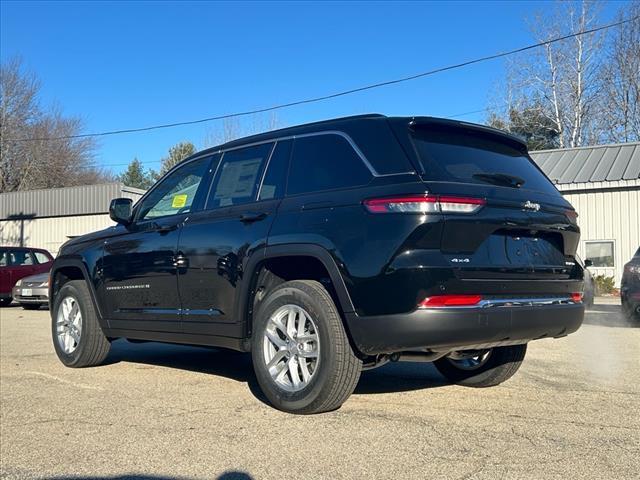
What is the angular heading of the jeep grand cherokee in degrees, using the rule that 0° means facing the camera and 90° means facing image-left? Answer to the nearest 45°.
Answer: approximately 135°

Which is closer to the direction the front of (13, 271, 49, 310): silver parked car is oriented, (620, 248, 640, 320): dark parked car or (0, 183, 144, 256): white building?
the dark parked car

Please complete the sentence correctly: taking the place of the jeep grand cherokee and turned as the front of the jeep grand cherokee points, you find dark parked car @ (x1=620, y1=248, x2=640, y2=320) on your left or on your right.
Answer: on your right

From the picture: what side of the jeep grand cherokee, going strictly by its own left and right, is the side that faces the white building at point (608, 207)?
right

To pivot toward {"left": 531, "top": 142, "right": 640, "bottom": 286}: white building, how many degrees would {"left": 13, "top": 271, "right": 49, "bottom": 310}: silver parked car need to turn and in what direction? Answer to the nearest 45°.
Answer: approximately 135° to its left

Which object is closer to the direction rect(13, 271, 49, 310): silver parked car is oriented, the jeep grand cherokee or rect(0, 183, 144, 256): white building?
the jeep grand cherokee

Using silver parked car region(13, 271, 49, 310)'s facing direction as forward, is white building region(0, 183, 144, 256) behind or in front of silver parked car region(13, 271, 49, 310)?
behind

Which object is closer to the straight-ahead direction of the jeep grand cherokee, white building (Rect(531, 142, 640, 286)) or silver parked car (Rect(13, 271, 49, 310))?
the silver parked car

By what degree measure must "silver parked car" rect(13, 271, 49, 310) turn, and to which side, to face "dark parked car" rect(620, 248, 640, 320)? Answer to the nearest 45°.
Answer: approximately 90° to its left

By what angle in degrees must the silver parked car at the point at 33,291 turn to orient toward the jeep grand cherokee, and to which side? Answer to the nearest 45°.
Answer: approximately 45° to its left
